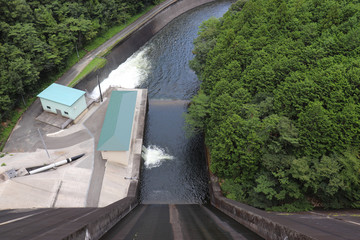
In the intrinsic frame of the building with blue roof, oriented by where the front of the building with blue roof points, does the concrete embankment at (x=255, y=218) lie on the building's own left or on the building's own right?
on the building's own left

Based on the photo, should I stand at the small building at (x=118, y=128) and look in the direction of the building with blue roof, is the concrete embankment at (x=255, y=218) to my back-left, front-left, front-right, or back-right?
back-left

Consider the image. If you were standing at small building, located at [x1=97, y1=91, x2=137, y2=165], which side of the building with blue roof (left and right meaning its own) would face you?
left

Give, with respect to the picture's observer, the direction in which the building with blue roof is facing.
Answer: facing the viewer and to the left of the viewer
